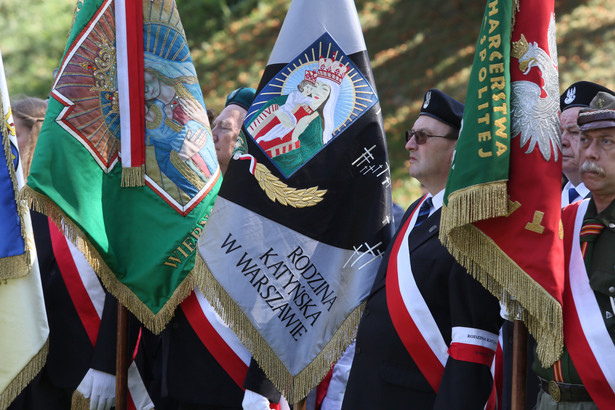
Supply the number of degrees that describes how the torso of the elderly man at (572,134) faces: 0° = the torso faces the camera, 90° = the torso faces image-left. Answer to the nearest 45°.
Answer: approximately 45°

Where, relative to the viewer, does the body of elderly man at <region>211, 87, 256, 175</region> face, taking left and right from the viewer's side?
facing the viewer and to the left of the viewer

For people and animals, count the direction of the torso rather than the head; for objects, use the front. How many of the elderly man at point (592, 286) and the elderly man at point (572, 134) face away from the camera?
0

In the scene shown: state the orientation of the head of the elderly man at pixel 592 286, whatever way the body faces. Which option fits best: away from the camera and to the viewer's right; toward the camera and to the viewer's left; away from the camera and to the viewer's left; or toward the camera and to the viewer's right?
toward the camera and to the viewer's left

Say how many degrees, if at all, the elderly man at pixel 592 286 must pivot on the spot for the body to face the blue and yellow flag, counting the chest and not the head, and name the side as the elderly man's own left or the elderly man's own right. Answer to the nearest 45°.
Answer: approximately 45° to the elderly man's own right
